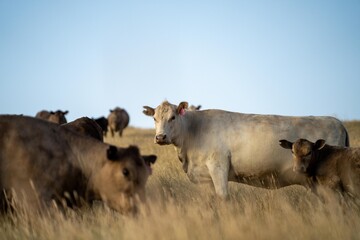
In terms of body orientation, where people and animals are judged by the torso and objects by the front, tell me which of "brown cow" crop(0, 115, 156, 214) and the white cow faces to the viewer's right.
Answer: the brown cow

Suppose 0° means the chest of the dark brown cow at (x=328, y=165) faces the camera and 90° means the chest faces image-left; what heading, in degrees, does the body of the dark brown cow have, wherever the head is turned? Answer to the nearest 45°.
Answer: approximately 90°

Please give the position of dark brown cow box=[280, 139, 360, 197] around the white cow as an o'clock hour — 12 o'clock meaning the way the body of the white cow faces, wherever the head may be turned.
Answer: The dark brown cow is roughly at 7 o'clock from the white cow.

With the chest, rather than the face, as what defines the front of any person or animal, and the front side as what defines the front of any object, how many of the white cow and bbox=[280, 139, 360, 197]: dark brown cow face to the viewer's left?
2

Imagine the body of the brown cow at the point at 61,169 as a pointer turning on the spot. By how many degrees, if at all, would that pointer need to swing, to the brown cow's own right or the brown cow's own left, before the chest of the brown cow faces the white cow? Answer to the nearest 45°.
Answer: approximately 45° to the brown cow's own left

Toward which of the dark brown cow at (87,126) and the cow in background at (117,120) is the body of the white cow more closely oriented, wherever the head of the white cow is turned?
the dark brown cow

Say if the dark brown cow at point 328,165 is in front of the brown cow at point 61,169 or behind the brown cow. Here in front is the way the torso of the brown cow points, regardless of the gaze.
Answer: in front

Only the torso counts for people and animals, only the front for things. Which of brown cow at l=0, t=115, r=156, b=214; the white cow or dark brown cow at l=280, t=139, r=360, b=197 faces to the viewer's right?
the brown cow

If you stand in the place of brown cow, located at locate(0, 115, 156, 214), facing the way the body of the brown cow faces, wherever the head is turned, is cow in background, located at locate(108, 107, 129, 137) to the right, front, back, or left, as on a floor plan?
left

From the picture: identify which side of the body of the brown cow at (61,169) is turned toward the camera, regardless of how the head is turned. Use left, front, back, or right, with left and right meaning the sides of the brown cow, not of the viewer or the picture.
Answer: right

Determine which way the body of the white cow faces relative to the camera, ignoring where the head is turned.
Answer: to the viewer's left

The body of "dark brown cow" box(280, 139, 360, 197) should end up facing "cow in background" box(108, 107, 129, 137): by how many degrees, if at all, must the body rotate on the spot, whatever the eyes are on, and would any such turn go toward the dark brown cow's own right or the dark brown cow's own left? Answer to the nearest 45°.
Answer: approximately 45° to the dark brown cow's own right
